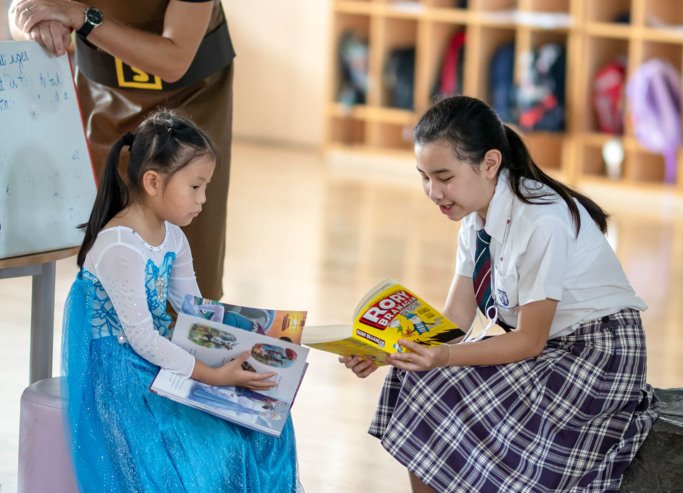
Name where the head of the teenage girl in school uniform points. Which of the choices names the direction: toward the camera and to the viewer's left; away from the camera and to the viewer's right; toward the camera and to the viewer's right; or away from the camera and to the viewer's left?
toward the camera and to the viewer's left

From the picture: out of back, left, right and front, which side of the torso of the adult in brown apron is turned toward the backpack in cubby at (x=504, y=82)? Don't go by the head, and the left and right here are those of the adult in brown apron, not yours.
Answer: back

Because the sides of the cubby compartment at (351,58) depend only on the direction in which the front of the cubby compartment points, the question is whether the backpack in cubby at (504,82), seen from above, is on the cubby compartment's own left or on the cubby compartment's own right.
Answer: on the cubby compartment's own left

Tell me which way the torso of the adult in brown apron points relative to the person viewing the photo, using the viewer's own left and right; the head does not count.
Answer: facing the viewer and to the left of the viewer

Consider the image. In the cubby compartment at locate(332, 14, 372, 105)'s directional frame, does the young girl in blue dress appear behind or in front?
in front

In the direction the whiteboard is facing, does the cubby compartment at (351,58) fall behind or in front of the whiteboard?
behind

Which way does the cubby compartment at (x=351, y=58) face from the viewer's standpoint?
toward the camera

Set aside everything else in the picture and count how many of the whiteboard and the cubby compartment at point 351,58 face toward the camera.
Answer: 2

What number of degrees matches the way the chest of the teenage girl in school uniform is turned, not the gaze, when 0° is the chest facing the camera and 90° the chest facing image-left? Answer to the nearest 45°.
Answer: approximately 45°

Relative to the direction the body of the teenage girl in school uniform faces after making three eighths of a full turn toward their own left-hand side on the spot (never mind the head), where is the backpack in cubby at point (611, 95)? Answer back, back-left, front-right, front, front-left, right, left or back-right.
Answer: left

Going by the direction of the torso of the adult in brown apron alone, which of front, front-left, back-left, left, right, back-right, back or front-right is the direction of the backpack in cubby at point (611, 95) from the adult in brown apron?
back

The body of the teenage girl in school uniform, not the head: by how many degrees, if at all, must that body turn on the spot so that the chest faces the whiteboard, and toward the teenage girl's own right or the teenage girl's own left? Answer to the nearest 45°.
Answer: approximately 45° to the teenage girl's own right

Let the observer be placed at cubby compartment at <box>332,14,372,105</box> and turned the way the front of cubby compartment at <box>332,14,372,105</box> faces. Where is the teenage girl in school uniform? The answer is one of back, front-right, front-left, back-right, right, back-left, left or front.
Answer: front

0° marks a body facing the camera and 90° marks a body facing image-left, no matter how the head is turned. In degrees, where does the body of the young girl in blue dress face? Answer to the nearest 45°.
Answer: approximately 315°

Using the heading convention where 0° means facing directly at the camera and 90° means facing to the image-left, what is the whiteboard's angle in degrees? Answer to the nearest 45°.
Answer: approximately 0°

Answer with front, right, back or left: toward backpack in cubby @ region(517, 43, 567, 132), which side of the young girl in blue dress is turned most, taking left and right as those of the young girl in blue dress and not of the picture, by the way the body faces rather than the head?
left

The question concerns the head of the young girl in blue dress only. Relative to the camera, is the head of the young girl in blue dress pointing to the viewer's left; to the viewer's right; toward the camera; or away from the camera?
to the viewer's right
